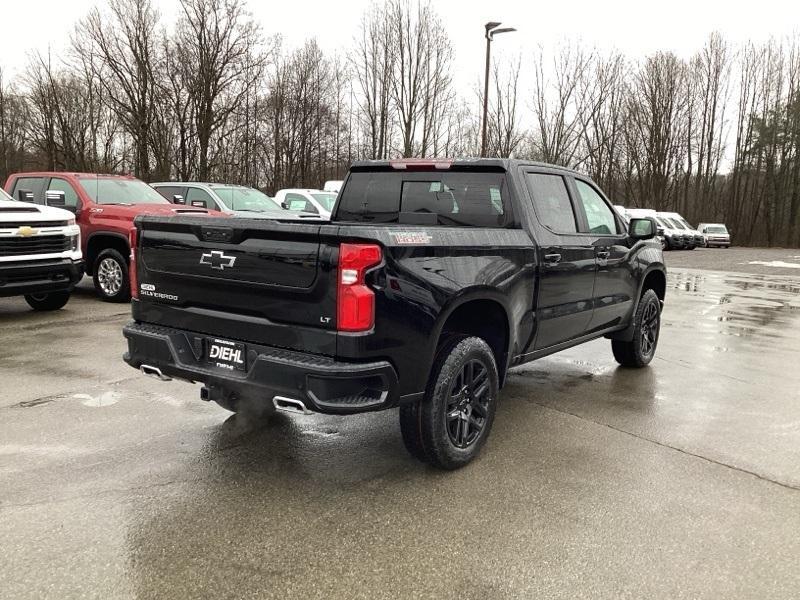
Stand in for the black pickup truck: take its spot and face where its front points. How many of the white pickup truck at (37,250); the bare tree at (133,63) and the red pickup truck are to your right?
0

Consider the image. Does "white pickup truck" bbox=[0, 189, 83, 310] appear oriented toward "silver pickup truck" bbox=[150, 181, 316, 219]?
no

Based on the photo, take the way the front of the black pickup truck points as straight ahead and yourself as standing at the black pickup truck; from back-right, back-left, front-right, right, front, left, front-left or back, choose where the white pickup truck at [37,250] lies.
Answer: left

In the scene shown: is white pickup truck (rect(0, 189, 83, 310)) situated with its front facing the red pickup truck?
no

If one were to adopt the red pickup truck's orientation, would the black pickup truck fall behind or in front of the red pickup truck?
in front

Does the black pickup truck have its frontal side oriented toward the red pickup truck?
no

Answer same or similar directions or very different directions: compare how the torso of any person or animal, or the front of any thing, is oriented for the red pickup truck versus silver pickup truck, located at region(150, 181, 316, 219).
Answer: same or similar directions

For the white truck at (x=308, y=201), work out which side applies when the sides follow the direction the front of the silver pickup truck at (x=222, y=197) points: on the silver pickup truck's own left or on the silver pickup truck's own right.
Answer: on the silver pickup truck's own left

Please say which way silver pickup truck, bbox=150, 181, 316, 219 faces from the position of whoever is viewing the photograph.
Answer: facing the viewer and to the right of the viewer

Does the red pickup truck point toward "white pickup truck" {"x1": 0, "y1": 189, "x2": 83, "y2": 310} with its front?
no

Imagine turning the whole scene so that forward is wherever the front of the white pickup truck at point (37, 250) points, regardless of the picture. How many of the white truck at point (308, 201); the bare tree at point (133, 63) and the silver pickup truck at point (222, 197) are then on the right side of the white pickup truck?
0

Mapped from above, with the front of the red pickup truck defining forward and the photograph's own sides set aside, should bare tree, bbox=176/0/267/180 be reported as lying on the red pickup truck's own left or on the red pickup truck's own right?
on the red pickup truck's own left
